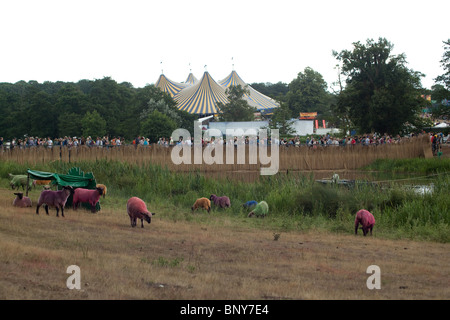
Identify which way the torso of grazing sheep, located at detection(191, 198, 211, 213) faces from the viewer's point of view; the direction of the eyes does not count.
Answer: to the viewer's left

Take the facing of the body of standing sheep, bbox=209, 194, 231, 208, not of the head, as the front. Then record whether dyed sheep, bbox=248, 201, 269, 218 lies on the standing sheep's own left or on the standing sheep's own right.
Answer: on the standing sheep's own left

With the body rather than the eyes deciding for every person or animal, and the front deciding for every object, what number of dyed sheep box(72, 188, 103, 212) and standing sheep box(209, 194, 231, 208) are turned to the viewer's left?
1

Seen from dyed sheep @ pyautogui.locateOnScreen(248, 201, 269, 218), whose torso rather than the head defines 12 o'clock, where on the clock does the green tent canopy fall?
The green tent canopy is roughly at 1 o'clock from the dyed sheep.

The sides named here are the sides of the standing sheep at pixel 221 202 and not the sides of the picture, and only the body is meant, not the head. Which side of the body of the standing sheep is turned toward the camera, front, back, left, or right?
left

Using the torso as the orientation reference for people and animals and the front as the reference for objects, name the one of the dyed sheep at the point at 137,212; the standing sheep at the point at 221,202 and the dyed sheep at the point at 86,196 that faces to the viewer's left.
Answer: the standing sheep

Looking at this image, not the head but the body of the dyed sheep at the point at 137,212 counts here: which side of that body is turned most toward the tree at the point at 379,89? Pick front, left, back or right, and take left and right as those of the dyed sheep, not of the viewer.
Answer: left

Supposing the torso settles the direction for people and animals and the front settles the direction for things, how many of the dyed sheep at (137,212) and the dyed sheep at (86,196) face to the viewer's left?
0

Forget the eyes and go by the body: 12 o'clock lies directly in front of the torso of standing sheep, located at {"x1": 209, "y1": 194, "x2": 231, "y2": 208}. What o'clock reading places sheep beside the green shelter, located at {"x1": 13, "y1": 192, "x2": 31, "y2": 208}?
sheep beside the green shelter, located at {"x1": 13, "y1": 192, "x2": 31, "y2": 208} is roughly at 11 o'clock from standing sheep, located at {"x1": 209, "y1": 194, "x2": 231, "y2": 208}.

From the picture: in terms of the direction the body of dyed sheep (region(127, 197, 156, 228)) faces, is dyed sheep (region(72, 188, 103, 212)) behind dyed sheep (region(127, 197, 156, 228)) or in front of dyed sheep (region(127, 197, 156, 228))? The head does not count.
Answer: behind

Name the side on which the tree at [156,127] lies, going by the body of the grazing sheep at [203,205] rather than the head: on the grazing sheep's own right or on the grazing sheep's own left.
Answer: on the grazing sheep's own right

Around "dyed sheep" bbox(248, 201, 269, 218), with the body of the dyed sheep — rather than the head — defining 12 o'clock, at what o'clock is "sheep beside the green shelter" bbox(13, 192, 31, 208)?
The sheep beside the green shelter is roughly at 1 o'clock from the dyed sheep.

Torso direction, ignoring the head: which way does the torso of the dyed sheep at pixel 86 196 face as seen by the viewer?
to the viewer's right

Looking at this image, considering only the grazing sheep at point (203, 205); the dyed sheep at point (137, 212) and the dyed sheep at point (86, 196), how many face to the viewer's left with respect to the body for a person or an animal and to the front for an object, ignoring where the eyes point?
1
